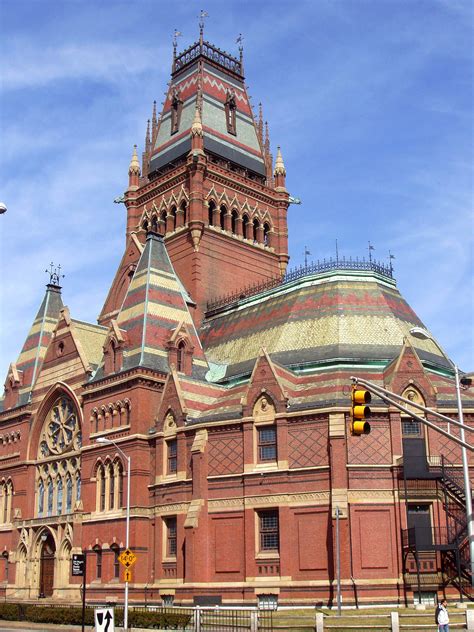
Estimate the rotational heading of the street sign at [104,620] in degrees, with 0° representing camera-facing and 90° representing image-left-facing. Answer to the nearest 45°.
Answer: approximately 0°

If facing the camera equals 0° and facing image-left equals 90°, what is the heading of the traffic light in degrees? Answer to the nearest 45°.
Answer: approximately 315°

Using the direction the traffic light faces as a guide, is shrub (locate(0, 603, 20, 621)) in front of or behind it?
behind
